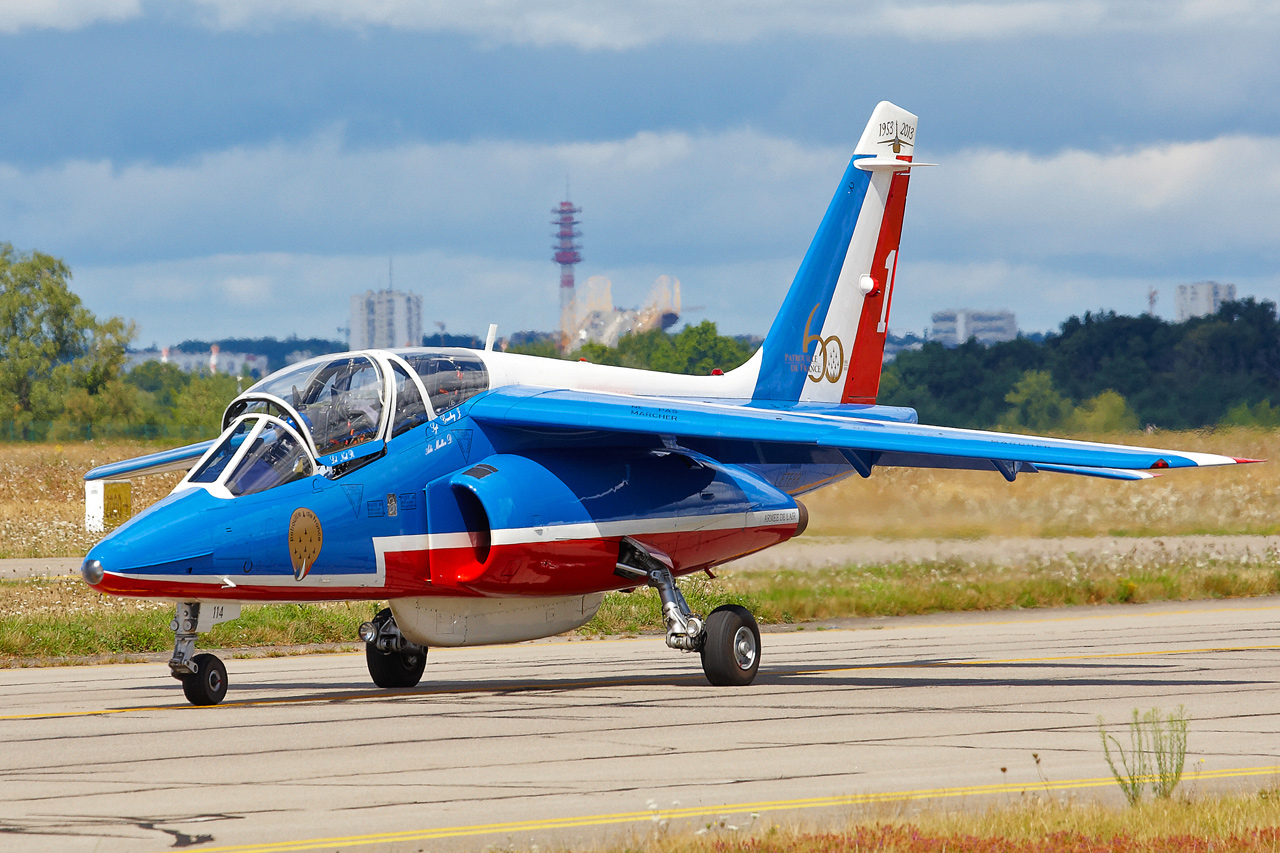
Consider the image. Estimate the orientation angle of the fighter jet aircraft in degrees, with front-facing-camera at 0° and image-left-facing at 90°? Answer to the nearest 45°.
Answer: approximately 45°

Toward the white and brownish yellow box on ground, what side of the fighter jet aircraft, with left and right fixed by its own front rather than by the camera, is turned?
right

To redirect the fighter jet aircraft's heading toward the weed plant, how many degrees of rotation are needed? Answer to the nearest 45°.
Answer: approximately 90° to its left
